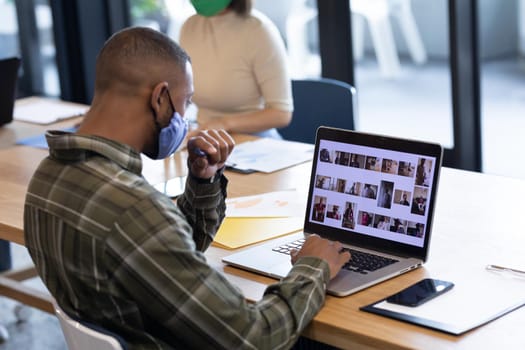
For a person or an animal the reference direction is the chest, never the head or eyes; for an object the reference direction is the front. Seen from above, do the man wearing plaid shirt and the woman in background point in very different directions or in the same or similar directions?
very different directions

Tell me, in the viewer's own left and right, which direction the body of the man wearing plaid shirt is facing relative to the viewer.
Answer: facing away from the viewer and to the right of the viewer

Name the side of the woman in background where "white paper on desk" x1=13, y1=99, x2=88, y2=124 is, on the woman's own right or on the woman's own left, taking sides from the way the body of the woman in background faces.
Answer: on the woman's own right

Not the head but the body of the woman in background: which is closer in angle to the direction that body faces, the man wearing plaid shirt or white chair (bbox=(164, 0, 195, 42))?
the man wearing plaid shirt

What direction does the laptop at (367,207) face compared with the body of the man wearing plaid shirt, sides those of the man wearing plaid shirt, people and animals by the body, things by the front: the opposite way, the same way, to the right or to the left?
the opposite way

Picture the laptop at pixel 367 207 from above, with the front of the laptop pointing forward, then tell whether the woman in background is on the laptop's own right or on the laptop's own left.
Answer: on the laptop's own right

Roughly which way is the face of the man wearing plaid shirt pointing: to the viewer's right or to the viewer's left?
to the viewer's right

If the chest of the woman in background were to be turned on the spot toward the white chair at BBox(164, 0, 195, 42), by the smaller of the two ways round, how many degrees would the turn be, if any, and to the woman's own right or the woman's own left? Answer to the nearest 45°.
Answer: approximately 135° to the woman's own right

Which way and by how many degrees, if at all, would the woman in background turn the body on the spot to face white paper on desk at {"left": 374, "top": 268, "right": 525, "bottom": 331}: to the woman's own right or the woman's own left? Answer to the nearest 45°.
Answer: approximately 45° to the woman's own left
